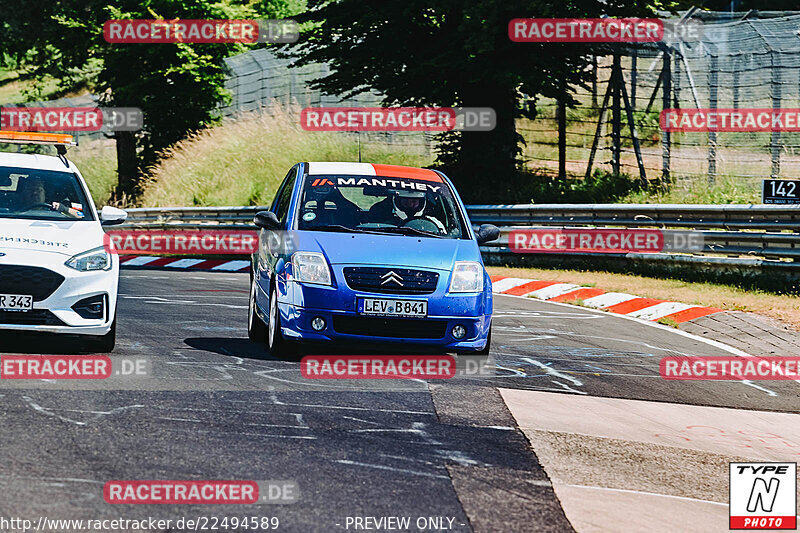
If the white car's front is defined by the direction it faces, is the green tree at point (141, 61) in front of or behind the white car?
behind

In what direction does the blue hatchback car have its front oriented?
toward the camera

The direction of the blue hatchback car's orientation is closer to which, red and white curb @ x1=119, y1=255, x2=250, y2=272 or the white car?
the white car

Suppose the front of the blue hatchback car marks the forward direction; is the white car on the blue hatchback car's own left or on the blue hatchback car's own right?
on the blue hatchback car's own right

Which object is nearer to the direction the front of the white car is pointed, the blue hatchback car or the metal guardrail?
the blue hatchback car

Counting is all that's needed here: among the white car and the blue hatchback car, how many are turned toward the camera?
2

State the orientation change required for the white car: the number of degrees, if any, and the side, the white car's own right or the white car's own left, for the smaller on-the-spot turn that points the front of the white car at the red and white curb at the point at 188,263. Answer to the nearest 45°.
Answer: approximately 180°

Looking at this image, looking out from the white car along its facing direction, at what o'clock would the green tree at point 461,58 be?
The green tree is roughly at 7 o'clock from the white car.

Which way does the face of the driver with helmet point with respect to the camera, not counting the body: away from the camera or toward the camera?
toward the camera

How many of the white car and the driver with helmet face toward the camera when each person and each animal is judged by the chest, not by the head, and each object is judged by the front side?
2

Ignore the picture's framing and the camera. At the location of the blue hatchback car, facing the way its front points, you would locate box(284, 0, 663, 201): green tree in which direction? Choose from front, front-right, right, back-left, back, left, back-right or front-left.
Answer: back

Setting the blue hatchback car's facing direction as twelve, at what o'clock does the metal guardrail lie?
The metal guardrail is roughly at 7 o'clock from the blue hatchback car.

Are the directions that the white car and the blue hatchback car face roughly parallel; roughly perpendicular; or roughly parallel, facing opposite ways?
roughly parallel

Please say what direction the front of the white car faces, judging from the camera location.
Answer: facing the viewer

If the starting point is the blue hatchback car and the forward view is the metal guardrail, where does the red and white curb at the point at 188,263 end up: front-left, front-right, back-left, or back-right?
front-left
